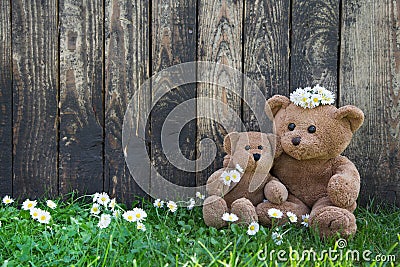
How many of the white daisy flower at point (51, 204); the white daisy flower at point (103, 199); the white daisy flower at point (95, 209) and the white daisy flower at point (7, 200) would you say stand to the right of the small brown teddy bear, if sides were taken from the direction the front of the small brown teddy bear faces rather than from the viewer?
4

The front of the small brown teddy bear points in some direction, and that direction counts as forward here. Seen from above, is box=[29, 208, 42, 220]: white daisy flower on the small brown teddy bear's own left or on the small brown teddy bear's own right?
on the small brown teddy bear's own right

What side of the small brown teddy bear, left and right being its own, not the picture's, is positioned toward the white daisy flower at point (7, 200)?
right

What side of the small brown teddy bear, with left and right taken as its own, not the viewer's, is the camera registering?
front

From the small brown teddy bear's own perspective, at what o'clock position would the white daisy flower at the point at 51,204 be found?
The white daisy flower is roughly at 3 o'clock from the small brown teddy bear.
